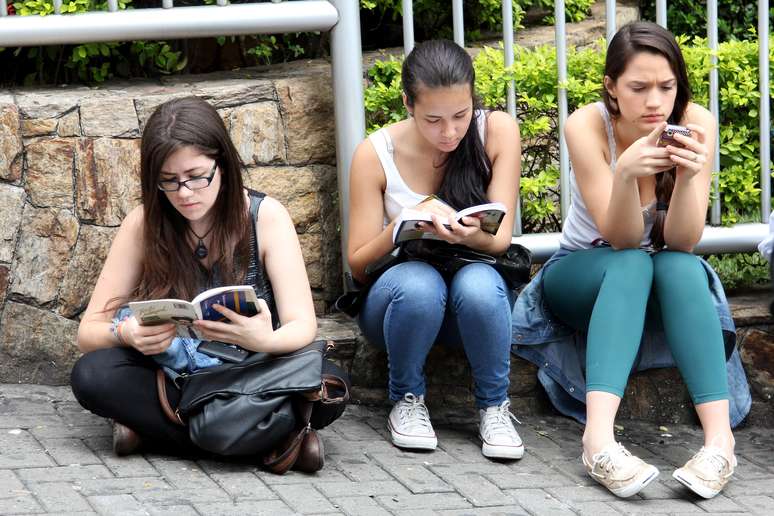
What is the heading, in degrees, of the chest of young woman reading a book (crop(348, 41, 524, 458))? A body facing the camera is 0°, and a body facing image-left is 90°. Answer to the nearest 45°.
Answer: approximately 0°

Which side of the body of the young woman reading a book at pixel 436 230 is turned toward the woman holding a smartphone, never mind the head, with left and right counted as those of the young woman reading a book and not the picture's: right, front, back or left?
left

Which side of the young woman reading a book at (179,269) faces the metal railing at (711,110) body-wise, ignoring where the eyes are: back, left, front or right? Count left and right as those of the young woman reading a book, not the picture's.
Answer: left

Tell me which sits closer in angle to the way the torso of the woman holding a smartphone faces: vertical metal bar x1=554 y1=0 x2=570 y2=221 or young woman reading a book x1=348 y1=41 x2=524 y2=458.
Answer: the young woman reading a book

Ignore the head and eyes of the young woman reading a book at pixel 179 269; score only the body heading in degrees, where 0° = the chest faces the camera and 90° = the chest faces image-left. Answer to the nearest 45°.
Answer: approximately 0°

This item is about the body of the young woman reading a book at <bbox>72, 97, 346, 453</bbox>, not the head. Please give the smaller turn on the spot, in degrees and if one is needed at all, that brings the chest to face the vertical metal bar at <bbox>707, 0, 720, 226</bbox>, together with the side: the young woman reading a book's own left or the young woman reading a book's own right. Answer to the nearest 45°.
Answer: approximately 90° to the young woman reading a book's own left

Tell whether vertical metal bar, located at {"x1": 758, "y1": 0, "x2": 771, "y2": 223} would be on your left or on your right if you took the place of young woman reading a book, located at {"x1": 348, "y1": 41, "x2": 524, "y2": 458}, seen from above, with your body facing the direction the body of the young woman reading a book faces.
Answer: on your left
